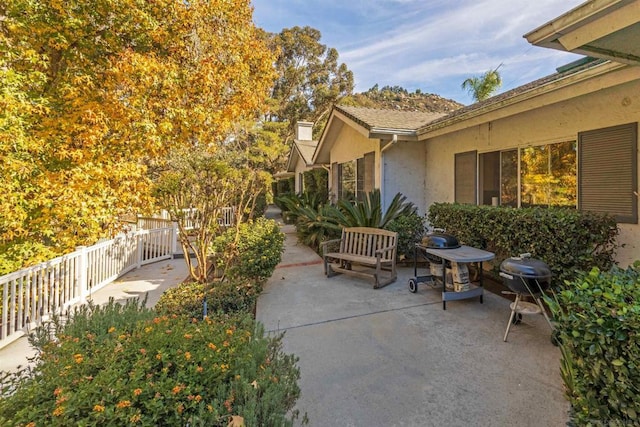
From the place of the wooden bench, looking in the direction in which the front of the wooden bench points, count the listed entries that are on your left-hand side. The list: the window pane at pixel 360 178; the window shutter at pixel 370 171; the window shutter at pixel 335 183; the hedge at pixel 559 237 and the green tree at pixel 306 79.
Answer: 1

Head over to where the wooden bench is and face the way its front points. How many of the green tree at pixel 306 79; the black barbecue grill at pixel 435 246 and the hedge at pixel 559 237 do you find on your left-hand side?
2

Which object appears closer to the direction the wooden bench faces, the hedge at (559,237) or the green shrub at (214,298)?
the green shrub

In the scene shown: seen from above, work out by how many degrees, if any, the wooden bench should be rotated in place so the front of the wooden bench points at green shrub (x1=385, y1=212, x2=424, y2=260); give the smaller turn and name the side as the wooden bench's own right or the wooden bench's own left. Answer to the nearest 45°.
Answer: approximately 180°

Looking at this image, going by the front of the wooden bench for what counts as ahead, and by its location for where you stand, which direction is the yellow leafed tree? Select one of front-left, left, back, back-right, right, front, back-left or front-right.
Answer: front-right

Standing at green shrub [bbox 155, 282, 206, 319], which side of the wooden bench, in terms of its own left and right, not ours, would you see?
front

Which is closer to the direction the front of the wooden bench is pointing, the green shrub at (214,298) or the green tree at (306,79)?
the green shrub

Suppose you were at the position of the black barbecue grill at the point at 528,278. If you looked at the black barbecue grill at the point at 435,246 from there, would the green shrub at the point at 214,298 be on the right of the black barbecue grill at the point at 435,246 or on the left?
left

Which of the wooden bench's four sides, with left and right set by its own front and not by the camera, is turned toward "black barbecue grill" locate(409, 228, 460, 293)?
left

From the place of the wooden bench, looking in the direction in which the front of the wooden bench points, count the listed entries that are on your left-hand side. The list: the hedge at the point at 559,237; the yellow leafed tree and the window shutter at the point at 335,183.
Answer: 1

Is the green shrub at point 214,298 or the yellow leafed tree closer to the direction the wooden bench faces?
the green shrub

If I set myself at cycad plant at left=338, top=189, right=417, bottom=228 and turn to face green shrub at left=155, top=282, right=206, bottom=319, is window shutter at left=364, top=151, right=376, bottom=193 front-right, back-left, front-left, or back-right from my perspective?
back-right

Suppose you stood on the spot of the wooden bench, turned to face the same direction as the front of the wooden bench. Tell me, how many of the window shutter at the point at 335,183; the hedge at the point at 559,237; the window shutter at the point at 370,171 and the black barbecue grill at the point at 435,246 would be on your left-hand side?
2

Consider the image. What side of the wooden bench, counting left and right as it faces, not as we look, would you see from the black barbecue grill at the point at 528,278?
left

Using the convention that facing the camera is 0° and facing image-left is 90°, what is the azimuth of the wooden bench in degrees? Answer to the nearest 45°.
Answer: approximately 45°
